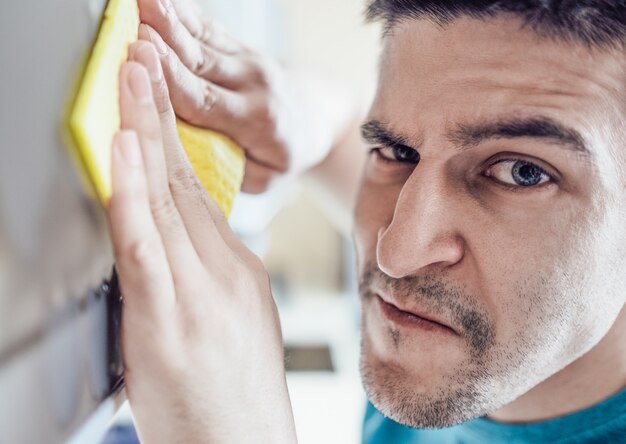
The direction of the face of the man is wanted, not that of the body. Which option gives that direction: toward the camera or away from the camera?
toward the camera

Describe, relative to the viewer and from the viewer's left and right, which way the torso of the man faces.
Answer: facing the viewer and to the left of the viewer
